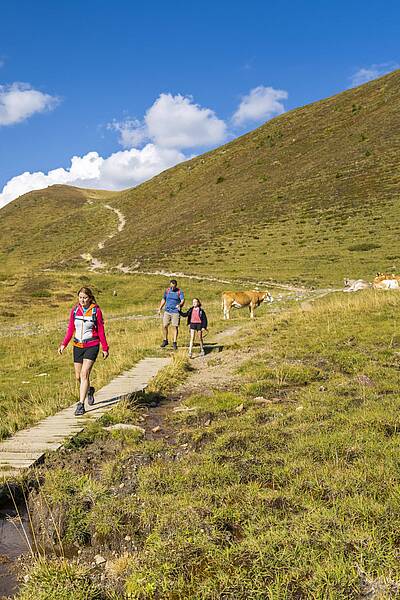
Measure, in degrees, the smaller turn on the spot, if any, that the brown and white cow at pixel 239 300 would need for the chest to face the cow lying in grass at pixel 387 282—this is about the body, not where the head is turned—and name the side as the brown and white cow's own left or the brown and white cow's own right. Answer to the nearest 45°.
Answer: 0° — it already faces it

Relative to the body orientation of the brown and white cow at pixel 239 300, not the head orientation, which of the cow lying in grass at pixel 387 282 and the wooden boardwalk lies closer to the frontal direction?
the cow lying in grass

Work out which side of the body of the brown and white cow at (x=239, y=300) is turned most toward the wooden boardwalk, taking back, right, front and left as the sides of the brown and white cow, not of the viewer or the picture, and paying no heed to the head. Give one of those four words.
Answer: right

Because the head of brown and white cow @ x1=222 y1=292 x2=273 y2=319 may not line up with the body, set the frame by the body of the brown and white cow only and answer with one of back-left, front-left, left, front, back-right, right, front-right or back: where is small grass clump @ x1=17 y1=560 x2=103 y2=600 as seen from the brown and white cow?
right

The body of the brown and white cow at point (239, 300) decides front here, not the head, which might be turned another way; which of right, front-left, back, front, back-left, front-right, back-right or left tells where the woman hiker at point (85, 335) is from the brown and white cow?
right

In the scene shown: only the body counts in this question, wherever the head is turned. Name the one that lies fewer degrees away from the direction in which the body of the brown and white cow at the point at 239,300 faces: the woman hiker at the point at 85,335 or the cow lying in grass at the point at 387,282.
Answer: the cow lying in grass

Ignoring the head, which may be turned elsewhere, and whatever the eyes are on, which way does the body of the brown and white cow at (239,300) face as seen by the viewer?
to the viewer's right
